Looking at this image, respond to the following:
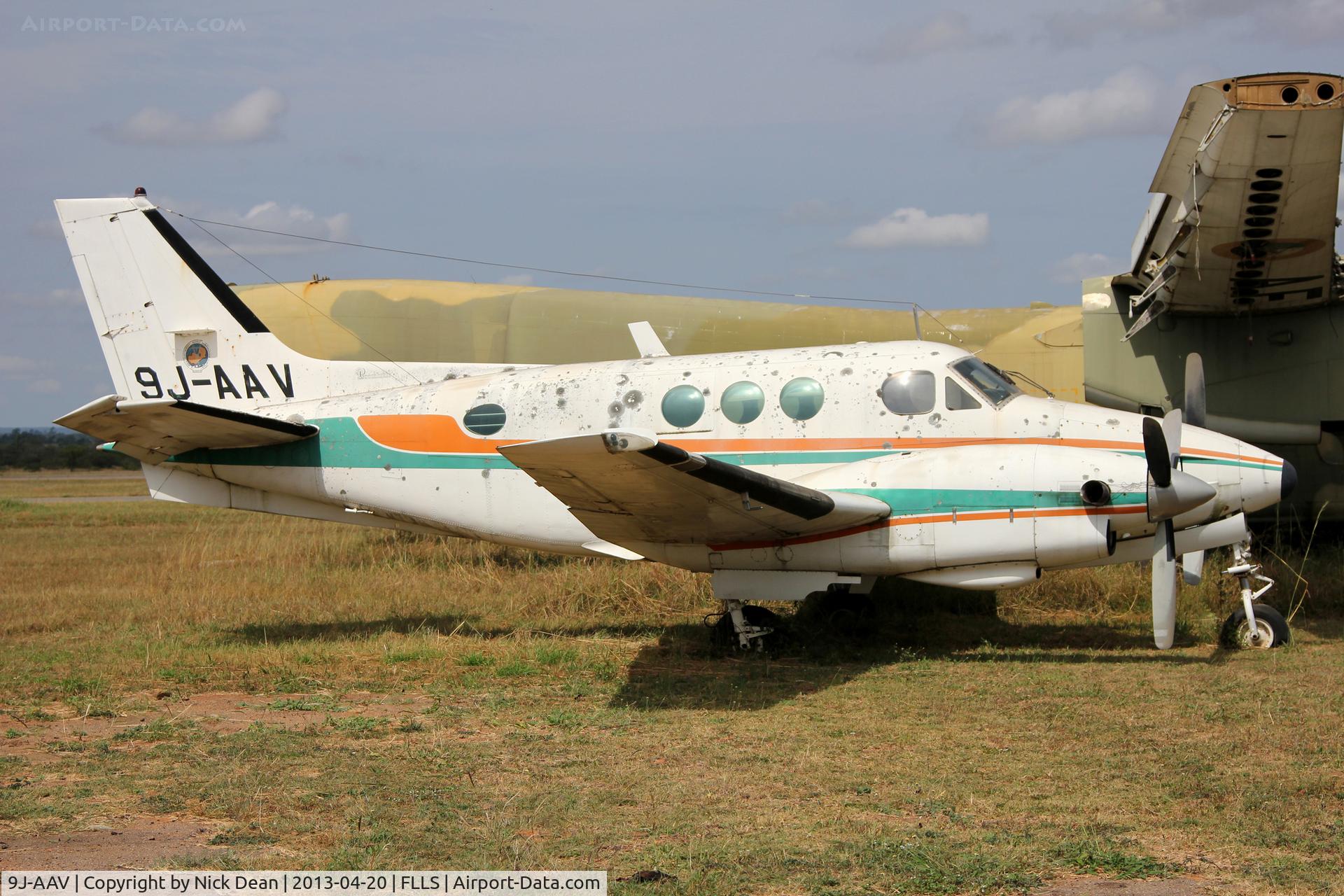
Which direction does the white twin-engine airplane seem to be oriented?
to the viewer's right
